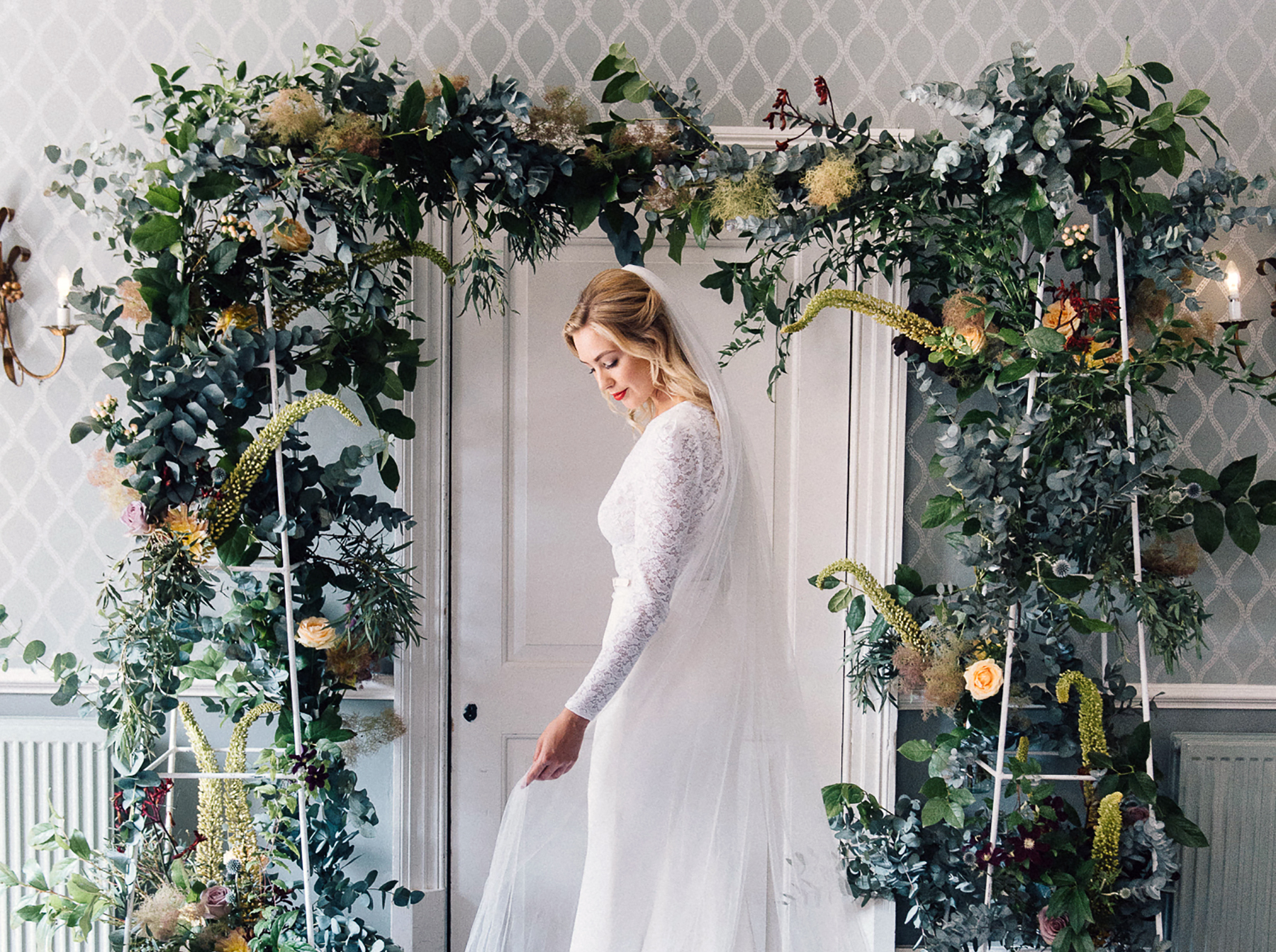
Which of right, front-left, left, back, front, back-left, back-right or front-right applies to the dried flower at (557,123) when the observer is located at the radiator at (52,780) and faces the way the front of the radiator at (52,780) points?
front-left

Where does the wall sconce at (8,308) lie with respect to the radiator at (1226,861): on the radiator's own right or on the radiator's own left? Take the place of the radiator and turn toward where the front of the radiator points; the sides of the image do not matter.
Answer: on the radiator's own right

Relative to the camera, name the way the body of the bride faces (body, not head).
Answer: to the viewer's left

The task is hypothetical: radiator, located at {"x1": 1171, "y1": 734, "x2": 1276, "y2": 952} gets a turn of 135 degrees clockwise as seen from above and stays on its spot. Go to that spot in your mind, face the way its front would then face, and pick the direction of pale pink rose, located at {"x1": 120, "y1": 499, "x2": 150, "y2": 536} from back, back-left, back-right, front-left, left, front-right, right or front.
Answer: left

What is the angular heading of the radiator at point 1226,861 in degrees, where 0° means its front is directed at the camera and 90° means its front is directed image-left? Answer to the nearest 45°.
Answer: approximately 0°

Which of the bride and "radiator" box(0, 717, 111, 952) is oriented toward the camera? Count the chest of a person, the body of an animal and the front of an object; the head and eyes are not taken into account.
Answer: the radiator

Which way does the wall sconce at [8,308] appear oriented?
toward the camera

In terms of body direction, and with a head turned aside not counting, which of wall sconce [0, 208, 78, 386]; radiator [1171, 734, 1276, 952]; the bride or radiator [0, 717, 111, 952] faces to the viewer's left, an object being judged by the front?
the bride

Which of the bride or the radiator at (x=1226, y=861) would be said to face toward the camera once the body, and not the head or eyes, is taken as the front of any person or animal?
the radiator
